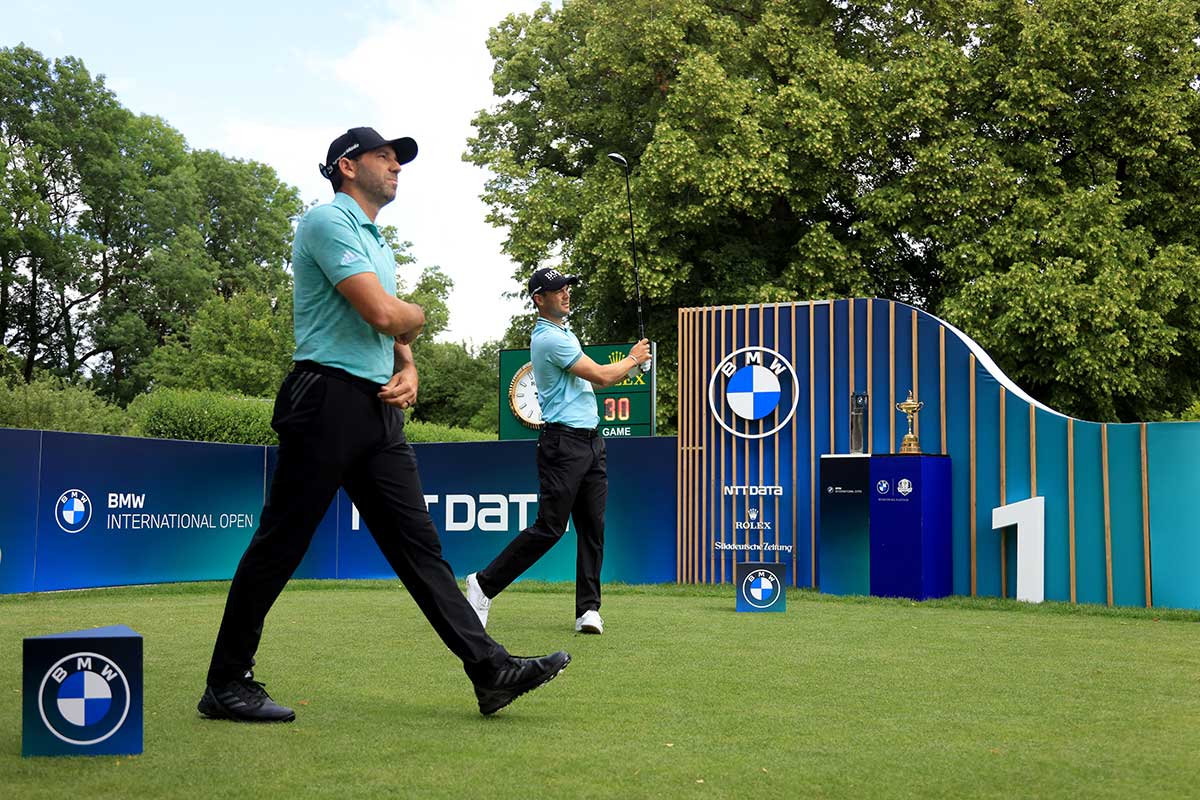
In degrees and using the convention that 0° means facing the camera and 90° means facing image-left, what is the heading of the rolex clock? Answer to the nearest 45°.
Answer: approximately 0°

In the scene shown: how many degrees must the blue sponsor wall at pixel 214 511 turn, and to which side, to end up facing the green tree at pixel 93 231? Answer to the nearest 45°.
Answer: approximately 180°

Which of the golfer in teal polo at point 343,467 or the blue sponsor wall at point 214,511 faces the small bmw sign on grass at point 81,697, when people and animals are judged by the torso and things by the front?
the blue sponsor wall

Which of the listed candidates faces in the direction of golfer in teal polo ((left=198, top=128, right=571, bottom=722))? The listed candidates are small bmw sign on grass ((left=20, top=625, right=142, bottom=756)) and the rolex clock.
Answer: the rolex clock

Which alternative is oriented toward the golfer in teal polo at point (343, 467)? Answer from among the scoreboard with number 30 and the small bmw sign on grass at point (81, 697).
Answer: the scoreboard with number 30

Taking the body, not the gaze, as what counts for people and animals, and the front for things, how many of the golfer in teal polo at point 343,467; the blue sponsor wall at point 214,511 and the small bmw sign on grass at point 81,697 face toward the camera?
2

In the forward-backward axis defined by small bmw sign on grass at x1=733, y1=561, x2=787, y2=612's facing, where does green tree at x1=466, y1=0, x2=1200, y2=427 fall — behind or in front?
behind

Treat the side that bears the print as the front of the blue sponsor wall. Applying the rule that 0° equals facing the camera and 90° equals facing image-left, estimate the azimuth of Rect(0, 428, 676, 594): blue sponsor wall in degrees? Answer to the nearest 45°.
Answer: approximately 0°

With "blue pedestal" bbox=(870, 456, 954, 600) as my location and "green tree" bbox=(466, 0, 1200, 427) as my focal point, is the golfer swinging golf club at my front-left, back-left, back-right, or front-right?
back-left

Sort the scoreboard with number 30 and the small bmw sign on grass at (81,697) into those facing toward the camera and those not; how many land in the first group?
2

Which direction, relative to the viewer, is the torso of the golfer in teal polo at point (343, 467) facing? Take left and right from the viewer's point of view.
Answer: facing to the right of the viewer

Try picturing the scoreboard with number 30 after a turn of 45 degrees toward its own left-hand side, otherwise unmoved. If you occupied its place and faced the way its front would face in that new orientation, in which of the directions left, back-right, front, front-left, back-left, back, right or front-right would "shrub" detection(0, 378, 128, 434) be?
back

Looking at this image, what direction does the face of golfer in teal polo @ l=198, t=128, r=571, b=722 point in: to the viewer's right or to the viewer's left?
to the viewer's right
